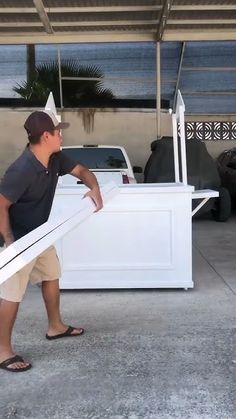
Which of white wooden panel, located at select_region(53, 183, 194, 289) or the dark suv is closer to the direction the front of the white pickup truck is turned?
the dark suv

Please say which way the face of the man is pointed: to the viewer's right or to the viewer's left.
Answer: to the viewer's right

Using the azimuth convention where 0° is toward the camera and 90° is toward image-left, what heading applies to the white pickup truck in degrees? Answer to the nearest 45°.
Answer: approximately 180°

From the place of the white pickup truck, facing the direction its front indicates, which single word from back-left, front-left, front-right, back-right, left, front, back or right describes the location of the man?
back

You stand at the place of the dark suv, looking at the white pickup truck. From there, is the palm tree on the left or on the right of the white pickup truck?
right

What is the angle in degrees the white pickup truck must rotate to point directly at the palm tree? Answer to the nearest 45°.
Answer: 0° — it already faces it

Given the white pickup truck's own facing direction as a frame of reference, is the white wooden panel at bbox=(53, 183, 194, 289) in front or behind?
behind

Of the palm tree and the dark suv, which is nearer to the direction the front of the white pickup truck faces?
the palm tree

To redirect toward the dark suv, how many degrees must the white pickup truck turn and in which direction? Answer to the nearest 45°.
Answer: approximately 90° to its right

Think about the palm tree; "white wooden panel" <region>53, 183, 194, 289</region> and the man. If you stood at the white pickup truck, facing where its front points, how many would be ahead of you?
1
